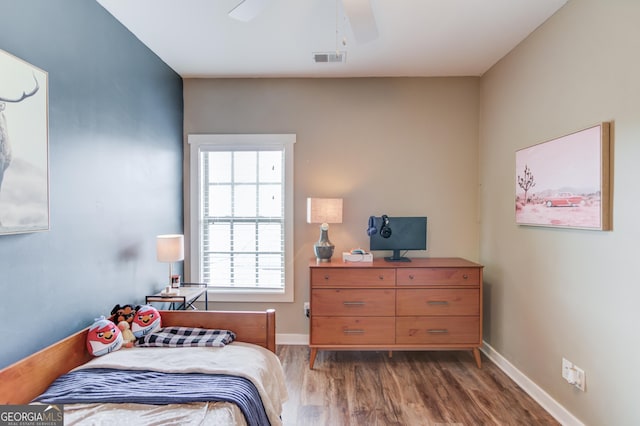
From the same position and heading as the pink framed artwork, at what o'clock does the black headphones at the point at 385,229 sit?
The black headphones is roughly at 2 o'clock from the pink framed artwork.

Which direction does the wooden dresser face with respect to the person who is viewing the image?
facing the viewer

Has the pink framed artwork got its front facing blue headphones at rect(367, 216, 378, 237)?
no

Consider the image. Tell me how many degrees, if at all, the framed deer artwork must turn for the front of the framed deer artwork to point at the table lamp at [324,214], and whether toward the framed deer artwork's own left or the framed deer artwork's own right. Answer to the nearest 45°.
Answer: approximately 45° to the framed deer artwork's own left

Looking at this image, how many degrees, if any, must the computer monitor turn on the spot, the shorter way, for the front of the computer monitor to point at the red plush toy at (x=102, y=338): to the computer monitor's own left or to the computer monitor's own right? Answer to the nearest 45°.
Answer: approximately 45° to the computer monitor's own right

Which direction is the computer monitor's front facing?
toward the camera

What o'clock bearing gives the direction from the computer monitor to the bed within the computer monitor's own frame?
The bed is roughly at 1 o'clock from the computer monitor.

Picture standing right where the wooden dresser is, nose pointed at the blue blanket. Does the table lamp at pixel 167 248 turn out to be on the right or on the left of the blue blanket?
right

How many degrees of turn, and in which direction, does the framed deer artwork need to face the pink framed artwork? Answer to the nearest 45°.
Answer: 0° — it already faces it

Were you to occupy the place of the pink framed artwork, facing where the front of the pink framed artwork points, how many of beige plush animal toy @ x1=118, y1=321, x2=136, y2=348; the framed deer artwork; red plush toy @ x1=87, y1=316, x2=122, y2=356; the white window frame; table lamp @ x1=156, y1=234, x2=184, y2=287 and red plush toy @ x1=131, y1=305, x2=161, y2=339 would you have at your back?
0

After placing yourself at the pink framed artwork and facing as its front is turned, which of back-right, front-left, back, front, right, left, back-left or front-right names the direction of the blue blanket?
front

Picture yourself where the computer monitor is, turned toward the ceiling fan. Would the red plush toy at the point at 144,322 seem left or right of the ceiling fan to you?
right

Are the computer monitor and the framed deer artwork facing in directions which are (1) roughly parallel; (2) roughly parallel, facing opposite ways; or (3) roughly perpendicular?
roughly perpendicular

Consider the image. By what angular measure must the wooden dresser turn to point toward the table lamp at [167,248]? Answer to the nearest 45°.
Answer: approximately 90° to its right

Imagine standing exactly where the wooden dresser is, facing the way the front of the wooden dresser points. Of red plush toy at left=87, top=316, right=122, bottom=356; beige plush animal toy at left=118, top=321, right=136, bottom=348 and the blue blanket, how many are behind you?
0

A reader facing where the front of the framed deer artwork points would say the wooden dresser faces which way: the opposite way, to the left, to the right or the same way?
to the right

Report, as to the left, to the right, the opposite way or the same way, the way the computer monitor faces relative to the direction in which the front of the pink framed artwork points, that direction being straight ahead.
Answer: to the left

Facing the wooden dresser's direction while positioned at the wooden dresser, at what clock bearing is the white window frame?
The white window frame is roughly at 3 o'clock from the wooden dresser.

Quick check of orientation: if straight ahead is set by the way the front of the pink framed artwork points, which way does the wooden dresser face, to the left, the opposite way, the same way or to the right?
to the left

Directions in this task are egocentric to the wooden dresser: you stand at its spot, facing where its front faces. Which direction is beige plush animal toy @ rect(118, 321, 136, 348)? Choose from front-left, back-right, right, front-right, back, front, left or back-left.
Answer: front-right

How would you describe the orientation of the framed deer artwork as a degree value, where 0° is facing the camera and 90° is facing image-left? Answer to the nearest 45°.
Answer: approximately 315°
